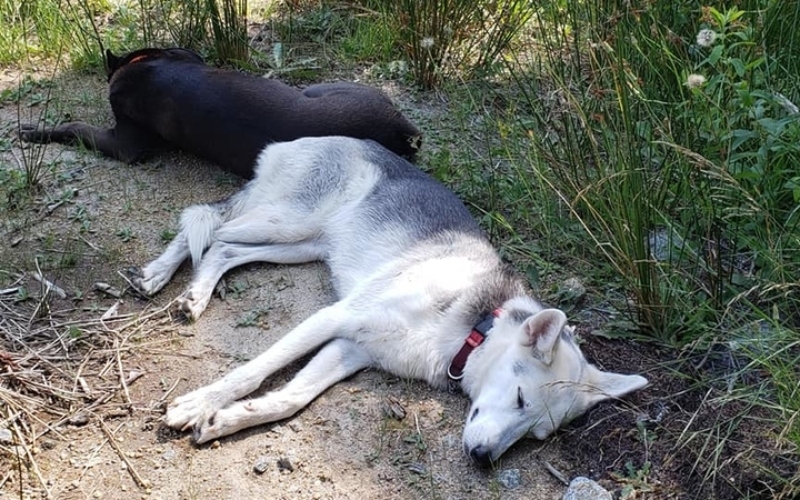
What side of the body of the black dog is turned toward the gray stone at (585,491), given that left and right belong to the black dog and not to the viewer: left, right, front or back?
left

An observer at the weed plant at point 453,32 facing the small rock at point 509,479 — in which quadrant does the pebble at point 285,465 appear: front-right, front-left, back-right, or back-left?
front-right

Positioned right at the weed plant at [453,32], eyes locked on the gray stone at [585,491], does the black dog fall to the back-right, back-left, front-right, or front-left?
front-right

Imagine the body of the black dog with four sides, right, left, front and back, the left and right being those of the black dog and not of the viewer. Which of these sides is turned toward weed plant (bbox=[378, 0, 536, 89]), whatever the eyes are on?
back

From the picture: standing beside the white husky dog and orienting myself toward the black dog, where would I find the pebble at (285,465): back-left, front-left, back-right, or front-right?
back-left

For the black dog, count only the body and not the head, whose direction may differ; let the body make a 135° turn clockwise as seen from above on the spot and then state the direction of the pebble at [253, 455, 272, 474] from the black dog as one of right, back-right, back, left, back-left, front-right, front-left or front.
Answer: back-right

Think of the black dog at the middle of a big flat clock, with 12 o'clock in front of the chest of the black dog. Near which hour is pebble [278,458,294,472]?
The pebble is roughly at 9 o'clock from the black dog.

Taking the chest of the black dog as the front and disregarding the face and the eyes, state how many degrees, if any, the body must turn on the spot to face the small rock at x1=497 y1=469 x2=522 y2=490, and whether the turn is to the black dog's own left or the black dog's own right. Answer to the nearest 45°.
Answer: approximately 90° to the black dog's own left

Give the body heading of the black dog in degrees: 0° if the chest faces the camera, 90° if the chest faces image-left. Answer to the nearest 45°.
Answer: approximately 90°

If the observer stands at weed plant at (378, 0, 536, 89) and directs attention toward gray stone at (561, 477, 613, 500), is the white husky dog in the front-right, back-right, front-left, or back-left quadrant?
front-right
